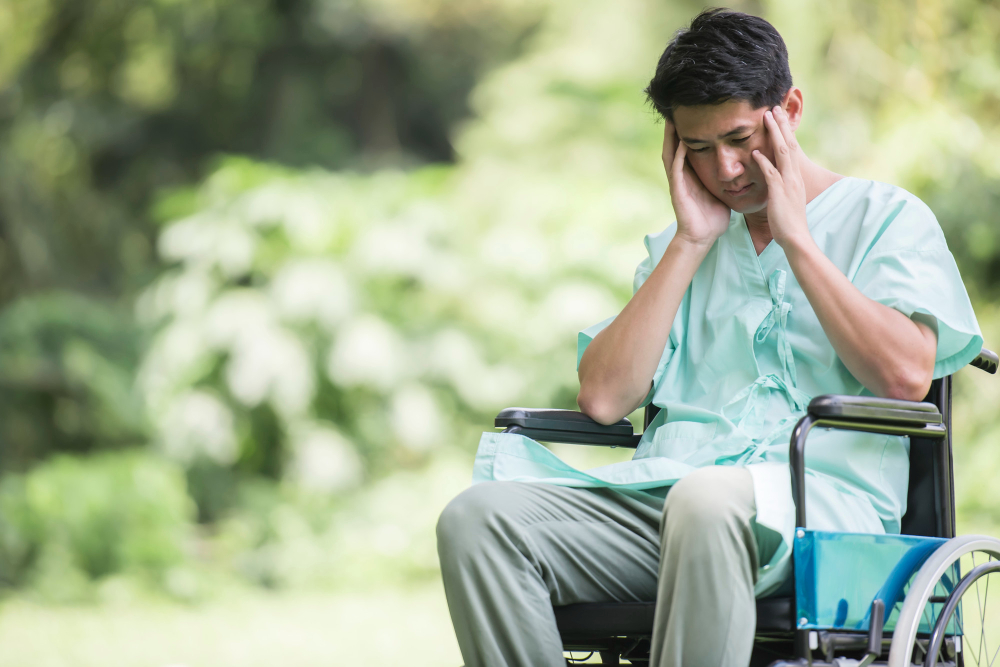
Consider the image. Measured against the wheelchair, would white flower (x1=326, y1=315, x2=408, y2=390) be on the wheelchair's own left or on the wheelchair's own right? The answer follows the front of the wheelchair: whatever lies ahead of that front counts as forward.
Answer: on the wheelchair's own right

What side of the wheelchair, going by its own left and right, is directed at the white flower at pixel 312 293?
right

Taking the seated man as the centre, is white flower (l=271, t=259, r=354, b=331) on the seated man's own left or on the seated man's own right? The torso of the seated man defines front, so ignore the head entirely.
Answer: on the seated man's own right

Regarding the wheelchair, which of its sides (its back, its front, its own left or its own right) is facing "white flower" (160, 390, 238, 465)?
right

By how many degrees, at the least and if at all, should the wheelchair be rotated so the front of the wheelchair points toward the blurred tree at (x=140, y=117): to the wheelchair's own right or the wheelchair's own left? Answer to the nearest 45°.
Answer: approximately 90° to the wheelchair's own right

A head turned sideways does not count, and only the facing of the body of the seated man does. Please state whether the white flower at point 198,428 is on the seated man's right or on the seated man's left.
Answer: on the seated man's right

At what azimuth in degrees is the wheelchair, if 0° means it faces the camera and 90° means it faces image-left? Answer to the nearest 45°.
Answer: approximately 45°
